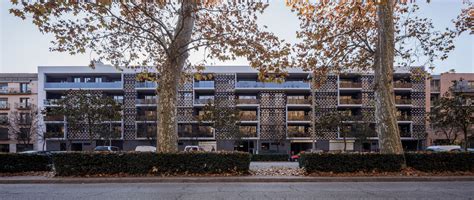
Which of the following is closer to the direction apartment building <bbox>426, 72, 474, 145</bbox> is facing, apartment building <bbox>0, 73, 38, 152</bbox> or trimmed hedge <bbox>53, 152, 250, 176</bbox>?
the trimmed hedge

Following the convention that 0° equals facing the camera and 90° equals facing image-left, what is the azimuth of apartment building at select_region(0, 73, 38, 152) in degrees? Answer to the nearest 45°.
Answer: approximately 0°

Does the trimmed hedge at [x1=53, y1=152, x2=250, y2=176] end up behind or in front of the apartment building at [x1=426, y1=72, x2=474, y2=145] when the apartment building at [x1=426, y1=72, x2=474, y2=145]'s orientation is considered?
in front

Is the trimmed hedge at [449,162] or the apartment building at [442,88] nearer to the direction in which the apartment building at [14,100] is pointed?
the trimmed hedge

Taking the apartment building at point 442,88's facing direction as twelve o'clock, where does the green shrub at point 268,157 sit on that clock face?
The green shrub is roughly at 1 o'clock from the apartment building.

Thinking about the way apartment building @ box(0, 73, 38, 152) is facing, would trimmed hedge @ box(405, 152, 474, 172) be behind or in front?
in front

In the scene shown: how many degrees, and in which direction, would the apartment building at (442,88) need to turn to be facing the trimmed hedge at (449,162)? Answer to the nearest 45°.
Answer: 0° — it already faces it

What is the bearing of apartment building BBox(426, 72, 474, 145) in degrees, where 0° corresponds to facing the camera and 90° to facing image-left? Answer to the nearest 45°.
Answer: approximately 0°

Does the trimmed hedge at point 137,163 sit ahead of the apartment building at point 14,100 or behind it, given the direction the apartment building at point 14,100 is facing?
ahead

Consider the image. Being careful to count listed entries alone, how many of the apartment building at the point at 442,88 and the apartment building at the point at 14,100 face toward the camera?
2

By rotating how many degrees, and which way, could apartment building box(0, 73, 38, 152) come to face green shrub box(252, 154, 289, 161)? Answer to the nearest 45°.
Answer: approximately 45° to its left
